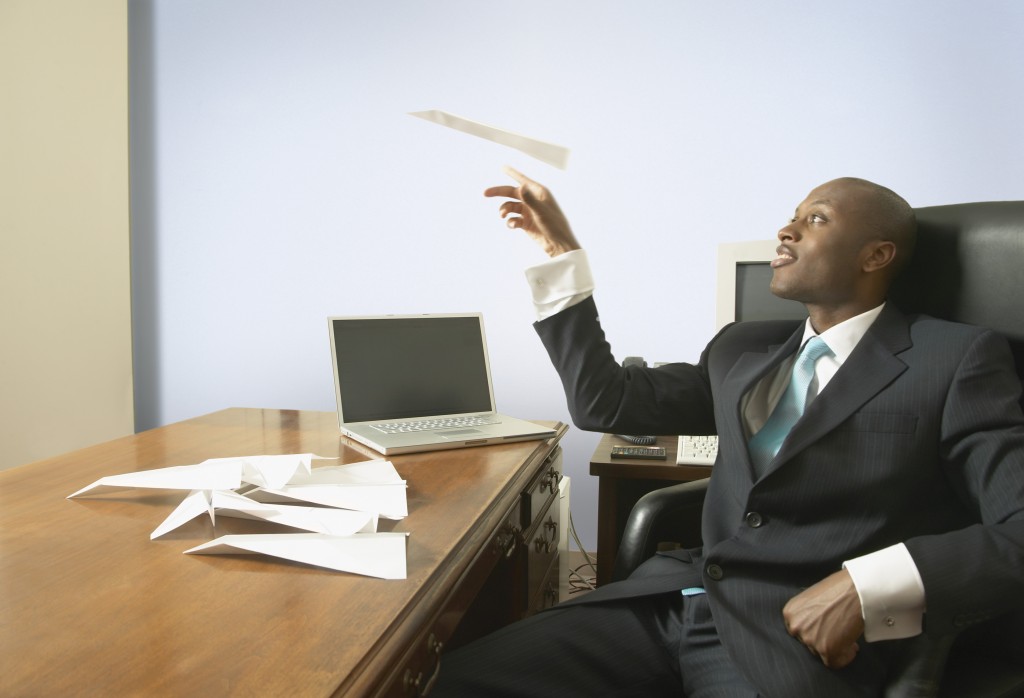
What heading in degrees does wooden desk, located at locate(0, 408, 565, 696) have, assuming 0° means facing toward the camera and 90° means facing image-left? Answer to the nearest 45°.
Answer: approximately 315°

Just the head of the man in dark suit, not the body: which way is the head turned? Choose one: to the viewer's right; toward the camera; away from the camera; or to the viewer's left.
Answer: to the viewer's left

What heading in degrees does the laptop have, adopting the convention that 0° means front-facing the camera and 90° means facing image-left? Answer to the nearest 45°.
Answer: approximately 315°

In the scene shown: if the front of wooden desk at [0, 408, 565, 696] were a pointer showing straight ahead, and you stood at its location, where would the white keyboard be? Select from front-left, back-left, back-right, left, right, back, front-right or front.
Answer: left

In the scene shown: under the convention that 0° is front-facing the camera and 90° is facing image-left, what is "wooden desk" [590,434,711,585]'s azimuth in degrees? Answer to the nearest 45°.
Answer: approximately 0°

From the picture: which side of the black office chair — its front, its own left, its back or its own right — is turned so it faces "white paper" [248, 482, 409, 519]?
front

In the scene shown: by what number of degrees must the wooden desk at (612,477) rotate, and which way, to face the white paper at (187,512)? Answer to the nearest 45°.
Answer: approximately 45° to its right

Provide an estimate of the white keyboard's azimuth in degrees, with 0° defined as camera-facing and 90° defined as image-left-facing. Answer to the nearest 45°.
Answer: approximately 0°

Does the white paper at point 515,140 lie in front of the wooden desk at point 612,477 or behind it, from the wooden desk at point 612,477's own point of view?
in front
